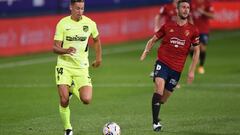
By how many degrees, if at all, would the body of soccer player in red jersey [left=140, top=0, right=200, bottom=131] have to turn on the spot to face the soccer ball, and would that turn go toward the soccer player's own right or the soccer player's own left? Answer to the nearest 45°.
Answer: approximately 45° to the soccer player's own right

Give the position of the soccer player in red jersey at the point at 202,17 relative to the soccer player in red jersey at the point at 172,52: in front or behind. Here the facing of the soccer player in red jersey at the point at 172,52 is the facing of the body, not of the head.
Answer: behind

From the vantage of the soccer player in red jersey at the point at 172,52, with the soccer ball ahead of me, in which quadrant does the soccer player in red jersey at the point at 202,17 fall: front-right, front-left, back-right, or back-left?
back-right

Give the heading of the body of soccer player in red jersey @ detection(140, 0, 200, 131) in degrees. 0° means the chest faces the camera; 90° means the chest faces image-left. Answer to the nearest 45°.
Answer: approximately 0°

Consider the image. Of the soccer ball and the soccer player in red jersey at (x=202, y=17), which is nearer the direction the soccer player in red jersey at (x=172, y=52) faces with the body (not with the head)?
the soccer ball
